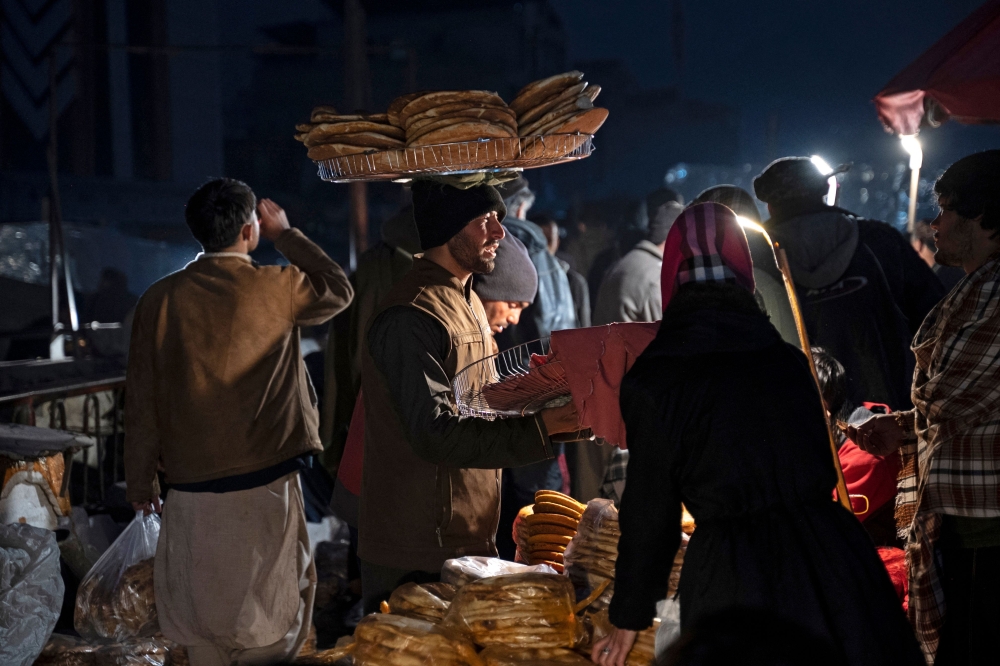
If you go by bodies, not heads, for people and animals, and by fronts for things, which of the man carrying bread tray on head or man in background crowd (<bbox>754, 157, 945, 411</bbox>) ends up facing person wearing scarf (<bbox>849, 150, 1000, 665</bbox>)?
the man carrying bread tray on head

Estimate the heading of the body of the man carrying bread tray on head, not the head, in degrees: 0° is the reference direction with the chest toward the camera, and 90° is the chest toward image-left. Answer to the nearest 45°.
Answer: approximately 270°

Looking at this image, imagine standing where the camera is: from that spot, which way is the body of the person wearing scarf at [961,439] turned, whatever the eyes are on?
to the viewer's left

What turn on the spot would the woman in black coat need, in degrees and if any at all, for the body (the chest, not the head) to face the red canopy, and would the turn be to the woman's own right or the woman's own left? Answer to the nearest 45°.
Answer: approximately 45° to the woman's own right

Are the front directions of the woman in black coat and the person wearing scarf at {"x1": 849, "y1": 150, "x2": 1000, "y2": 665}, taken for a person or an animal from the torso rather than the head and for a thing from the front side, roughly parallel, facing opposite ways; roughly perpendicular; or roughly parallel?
roughly perpendicular

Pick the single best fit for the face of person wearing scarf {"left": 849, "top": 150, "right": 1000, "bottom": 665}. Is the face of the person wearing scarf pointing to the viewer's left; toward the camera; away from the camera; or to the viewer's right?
to the viewer's left

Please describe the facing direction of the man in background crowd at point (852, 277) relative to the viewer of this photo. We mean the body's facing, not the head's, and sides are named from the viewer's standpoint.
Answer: facing away from the viewer

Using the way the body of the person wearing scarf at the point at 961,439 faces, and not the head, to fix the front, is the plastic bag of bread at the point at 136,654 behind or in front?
in front

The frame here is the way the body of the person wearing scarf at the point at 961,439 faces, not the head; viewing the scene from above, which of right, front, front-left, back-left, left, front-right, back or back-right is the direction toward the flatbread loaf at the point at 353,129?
front-left

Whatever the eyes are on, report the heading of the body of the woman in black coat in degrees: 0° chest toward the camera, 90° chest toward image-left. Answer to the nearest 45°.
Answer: approximately 180°
